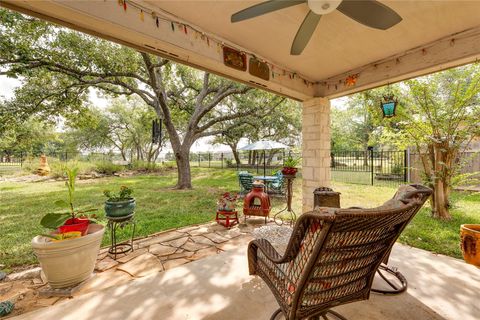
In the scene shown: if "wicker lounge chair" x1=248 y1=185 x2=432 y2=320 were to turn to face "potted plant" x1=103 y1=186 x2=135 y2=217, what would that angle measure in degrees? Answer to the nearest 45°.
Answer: approximately 45° to its left

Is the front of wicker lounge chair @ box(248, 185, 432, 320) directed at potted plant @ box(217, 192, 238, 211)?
yes

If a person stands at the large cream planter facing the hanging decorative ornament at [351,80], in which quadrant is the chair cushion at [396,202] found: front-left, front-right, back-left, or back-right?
front-right

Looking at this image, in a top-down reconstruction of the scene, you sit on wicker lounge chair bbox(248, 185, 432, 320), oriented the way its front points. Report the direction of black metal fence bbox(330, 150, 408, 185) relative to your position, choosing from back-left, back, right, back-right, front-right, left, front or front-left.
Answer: front-right

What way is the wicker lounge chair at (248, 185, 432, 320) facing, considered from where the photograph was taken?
facing away from the viewer and to the left of the viewer

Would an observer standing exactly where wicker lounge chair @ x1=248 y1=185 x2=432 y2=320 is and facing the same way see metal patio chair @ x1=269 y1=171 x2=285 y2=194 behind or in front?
in front

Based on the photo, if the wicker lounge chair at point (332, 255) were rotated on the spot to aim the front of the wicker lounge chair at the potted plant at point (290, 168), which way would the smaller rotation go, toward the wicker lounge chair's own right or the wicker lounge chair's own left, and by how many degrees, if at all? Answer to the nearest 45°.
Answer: approximately 45° to the wicker lounge chair's own right

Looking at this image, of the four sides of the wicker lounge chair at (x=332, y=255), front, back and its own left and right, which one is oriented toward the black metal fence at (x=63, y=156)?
front

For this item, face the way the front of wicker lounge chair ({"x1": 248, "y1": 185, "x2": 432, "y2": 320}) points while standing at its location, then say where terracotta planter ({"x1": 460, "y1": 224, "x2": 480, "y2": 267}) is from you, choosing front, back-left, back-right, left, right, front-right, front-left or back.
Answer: right

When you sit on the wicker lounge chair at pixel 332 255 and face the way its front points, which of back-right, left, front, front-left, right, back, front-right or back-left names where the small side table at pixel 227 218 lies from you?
front

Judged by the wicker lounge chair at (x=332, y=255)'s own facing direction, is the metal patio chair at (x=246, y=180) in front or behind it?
in front
